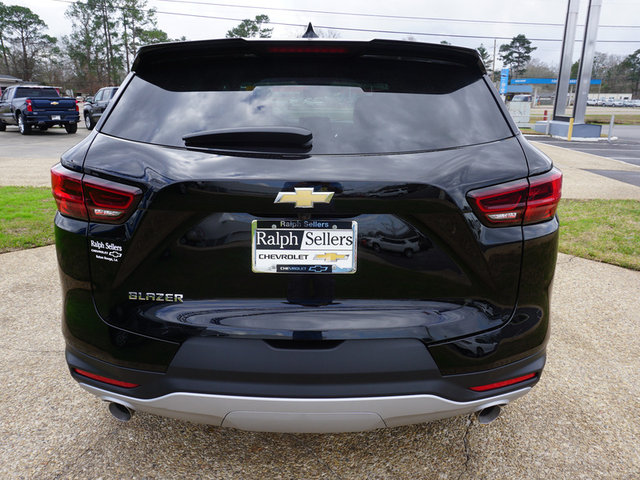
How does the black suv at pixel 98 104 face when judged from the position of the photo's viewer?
facing away from the viewer and to the left of the viewer

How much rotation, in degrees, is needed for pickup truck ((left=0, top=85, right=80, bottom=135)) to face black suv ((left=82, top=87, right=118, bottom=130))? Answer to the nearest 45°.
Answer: approximately 135° to its right

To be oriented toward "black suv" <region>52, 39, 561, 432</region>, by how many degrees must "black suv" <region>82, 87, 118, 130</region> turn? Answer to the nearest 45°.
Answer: approximately 135° to its left

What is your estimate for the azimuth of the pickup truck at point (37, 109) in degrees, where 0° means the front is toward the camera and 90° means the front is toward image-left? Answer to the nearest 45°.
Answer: approximately 135°

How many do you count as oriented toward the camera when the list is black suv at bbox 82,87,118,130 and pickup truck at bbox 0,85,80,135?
0

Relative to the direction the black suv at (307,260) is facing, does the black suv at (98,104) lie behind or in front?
in front

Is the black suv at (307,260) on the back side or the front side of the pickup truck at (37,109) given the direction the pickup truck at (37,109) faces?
on the back side

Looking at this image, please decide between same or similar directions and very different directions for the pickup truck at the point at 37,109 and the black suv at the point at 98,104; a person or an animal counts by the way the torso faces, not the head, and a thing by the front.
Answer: same or similar directions

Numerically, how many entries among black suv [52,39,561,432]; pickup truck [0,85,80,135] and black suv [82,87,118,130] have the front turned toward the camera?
0

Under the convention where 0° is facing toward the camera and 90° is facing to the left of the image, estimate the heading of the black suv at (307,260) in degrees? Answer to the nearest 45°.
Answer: approximately 180°
